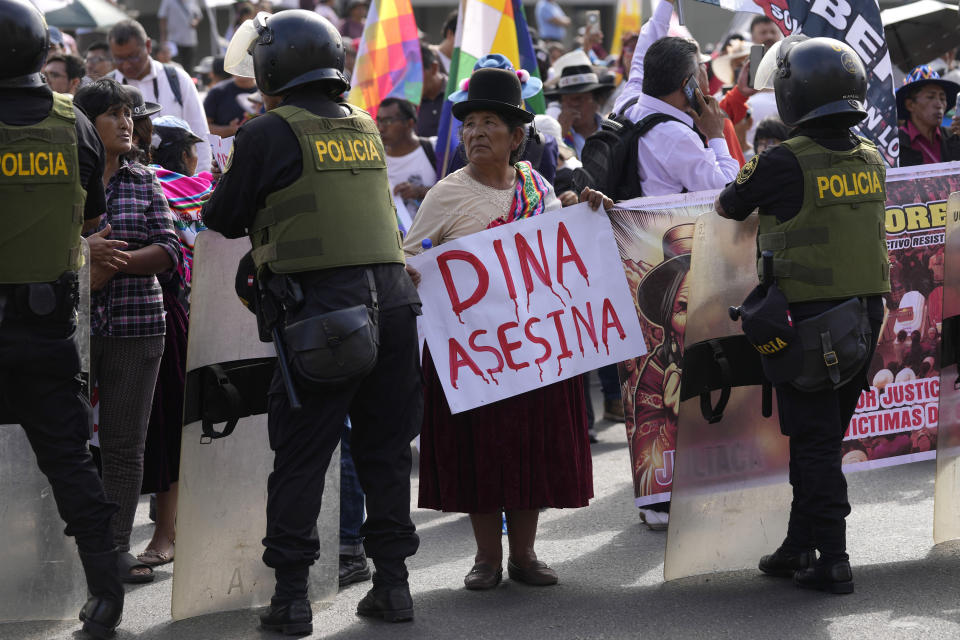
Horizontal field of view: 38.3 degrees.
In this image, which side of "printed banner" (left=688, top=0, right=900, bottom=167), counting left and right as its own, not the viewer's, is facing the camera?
front

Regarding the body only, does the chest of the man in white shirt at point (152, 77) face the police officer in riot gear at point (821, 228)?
no

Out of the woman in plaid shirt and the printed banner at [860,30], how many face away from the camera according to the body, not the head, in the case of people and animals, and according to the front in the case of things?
0

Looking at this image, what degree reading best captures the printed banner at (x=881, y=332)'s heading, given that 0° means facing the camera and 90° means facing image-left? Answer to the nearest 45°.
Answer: approximately 0°

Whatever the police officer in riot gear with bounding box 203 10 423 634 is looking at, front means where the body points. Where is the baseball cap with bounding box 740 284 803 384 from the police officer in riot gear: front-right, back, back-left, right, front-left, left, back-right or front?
back-right

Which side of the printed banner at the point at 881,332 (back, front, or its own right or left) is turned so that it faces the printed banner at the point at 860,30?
back

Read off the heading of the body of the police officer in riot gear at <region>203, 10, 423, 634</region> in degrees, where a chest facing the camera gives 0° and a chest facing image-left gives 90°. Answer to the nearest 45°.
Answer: approximately 135°

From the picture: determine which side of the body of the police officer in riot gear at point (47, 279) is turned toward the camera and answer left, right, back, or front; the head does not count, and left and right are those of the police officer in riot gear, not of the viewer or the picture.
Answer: back

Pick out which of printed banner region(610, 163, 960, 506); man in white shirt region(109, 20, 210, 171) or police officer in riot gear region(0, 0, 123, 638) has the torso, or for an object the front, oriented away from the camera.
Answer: the police officer in riot gear

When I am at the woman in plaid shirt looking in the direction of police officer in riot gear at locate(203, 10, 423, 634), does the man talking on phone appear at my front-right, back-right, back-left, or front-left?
front-left

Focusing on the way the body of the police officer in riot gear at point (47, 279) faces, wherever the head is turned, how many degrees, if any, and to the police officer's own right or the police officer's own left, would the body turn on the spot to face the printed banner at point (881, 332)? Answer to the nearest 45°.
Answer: approximately 90° to the police officer's own right

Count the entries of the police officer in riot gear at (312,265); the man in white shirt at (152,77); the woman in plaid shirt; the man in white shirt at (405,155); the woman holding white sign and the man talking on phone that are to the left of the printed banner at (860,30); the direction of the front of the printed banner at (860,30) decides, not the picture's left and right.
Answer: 0

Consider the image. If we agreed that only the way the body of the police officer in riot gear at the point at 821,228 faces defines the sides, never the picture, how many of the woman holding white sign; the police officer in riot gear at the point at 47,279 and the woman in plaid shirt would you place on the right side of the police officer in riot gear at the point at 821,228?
0

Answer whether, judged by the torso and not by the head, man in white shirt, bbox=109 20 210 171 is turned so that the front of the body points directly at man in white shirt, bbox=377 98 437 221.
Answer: no

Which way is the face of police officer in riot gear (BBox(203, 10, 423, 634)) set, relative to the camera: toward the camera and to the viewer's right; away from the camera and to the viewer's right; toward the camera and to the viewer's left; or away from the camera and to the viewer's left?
away from the camera and to the viewer's left

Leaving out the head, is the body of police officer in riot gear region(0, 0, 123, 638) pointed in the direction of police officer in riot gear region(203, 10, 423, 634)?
no

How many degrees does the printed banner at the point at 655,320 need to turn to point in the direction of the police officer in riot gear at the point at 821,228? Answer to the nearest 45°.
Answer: approximately 45° to its left

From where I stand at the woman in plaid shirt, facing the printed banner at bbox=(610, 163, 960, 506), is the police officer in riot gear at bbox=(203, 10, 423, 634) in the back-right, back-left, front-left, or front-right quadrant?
front-right

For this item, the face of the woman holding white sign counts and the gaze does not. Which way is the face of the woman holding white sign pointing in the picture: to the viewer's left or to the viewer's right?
to the viewer's left

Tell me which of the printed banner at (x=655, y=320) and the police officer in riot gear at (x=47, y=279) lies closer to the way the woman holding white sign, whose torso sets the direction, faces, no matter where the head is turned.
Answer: the police officer in riot gear
